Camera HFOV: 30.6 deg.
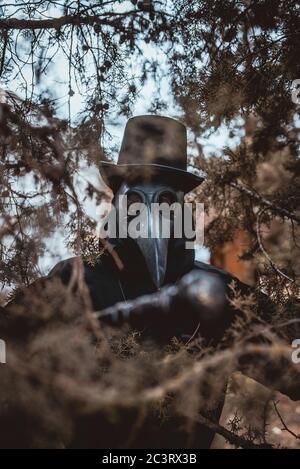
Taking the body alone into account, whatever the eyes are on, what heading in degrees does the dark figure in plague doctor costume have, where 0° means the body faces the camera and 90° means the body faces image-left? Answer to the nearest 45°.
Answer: approximately 0°
